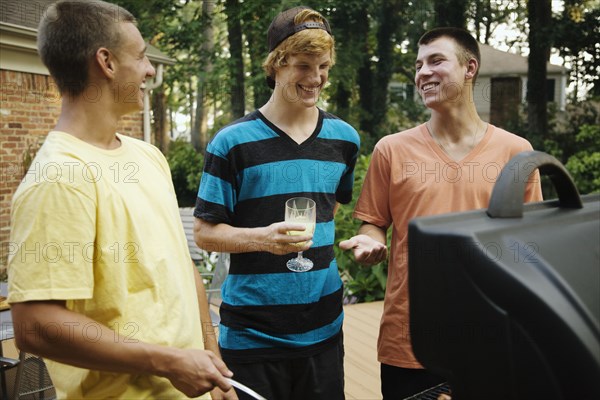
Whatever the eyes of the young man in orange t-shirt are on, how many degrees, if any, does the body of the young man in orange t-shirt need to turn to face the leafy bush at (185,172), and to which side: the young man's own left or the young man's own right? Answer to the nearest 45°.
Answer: approximately 135° to the young man's own right

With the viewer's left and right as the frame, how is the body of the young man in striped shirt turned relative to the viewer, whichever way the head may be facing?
facing the viewer and to the right of the viewer

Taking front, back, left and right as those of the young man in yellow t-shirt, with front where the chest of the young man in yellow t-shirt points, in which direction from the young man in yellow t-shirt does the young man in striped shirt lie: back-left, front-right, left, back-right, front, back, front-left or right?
left

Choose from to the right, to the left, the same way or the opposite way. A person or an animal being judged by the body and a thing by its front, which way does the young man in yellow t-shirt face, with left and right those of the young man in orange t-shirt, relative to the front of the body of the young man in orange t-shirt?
to the left

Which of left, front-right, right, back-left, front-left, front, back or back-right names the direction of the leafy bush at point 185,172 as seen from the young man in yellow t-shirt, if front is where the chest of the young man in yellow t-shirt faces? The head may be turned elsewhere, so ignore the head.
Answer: back-left

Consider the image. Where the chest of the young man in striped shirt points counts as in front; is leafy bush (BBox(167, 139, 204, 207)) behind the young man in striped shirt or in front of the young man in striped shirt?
behind

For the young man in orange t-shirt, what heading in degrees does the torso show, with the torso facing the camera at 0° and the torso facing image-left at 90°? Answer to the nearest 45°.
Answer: approximately 0°

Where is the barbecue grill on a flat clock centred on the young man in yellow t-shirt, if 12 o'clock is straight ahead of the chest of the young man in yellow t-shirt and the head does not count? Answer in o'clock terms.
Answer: The barbecue grill is roughly at 12 o'clock from the young man in yellow t-shirt.

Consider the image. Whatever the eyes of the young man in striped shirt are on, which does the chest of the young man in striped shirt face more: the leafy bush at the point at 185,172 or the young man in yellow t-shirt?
the young man in yellow t-shirt

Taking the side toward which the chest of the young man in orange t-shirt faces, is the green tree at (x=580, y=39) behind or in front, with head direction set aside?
behind

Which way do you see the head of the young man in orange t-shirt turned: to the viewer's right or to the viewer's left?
to the viewer's left

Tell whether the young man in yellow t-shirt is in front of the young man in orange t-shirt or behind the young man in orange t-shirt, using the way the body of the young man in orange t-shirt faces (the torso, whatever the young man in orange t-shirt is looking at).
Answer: in front
